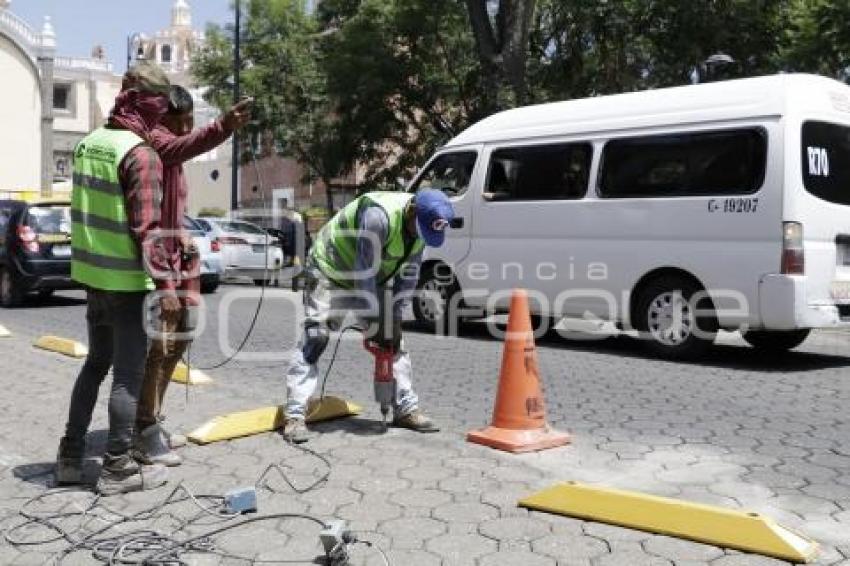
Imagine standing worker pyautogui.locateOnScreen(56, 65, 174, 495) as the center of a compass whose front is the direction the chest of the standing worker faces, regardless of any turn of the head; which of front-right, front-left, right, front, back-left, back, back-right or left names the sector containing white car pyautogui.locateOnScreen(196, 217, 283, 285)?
front-left

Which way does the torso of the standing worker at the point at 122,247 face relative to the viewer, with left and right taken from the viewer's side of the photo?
facing away from the viewer and to the right of the viewer

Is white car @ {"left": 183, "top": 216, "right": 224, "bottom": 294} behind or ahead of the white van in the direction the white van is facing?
ahead

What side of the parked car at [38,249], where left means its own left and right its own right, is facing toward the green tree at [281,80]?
right

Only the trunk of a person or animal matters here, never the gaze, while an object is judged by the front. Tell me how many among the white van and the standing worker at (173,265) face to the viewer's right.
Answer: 1

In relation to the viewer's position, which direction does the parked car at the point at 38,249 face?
facing away from the viewer and to the left of the viewer

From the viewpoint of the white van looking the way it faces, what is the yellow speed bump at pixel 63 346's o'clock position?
The yellow speed bump is roughly at 10 o'clock from the white van.

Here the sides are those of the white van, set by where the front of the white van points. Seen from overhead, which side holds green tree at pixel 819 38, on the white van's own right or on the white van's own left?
on the white van's own right

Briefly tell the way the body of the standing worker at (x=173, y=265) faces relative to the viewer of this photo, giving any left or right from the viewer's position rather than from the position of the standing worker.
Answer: facing to the right of the viewer

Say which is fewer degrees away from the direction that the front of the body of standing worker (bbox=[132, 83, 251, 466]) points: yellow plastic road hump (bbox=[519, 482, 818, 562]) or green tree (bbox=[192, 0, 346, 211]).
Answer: the yellow plastic road hump

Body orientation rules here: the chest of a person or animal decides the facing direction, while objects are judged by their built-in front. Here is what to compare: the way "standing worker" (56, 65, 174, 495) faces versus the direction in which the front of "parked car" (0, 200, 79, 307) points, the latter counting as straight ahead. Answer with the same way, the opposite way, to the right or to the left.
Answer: to the right

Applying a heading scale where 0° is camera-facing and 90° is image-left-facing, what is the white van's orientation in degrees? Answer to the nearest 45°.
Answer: approximately 135°

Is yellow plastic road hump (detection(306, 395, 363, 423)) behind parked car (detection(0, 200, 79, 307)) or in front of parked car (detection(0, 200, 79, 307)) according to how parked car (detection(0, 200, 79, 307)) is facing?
behind

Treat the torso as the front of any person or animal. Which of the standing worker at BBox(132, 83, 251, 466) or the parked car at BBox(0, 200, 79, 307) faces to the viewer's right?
the standing worker
